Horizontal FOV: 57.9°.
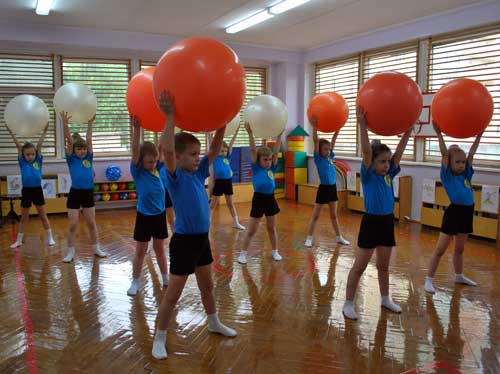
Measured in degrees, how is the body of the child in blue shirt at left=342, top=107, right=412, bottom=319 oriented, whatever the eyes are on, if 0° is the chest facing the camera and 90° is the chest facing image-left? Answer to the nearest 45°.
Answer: approximately 315°

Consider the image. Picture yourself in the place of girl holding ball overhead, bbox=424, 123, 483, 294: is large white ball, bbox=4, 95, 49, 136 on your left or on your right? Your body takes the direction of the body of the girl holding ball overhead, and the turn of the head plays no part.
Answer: on your right

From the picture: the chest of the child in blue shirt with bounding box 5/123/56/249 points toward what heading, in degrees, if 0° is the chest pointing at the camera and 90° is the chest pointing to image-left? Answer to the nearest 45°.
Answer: approximately 0°

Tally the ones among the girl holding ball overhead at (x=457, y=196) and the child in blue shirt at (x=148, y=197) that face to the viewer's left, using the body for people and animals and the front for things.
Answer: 0

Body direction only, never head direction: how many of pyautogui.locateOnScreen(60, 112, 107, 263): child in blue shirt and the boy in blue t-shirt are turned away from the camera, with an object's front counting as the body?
0
